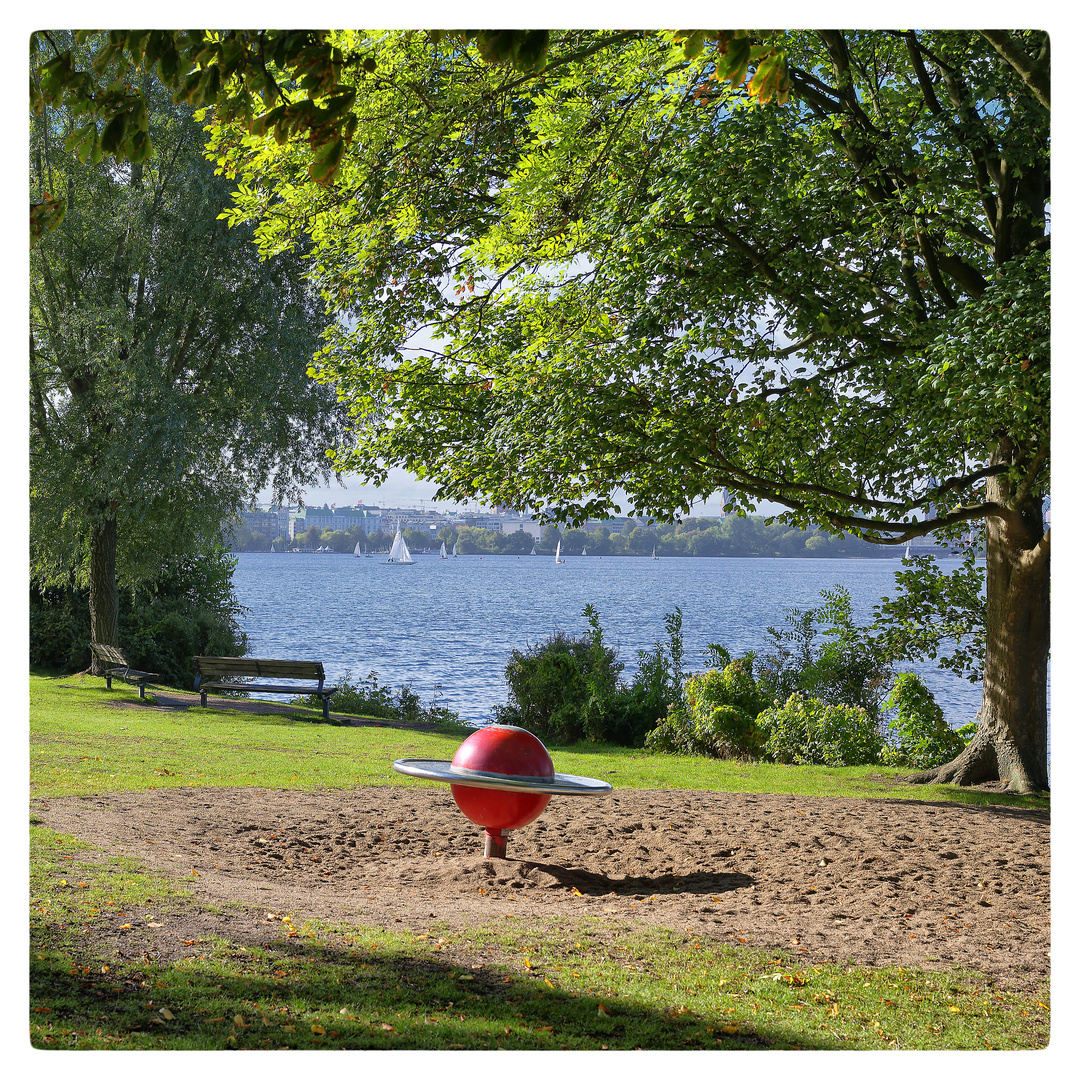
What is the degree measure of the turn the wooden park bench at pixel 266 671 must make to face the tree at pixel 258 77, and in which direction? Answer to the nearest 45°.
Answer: approximately 135° to its right

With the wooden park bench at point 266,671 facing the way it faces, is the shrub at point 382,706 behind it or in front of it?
in front

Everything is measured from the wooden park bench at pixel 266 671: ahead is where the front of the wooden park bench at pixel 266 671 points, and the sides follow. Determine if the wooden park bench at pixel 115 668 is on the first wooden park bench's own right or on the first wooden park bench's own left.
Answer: on the first wooden park bench's own left

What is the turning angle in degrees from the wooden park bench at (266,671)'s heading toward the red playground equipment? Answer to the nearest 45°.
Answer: approximately 135° to its right

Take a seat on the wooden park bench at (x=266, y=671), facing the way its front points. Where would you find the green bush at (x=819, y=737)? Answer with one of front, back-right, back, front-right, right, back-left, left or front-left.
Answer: right

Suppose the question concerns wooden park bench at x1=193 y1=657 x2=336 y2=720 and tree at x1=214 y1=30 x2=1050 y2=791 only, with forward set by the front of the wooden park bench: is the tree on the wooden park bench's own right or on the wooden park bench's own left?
on the wooden park bench's own right

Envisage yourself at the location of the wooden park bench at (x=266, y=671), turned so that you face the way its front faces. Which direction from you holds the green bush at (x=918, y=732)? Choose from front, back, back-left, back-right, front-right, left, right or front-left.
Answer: right

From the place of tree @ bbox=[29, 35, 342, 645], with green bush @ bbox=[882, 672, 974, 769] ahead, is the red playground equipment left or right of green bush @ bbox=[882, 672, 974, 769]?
right

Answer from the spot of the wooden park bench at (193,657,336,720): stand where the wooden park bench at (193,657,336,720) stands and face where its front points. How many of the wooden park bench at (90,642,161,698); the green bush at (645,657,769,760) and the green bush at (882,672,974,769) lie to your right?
2

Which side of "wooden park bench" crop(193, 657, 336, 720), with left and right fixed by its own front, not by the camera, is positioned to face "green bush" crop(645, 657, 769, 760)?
right

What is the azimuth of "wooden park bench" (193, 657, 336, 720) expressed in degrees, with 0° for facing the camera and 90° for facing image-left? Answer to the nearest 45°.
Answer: approximately 225°
